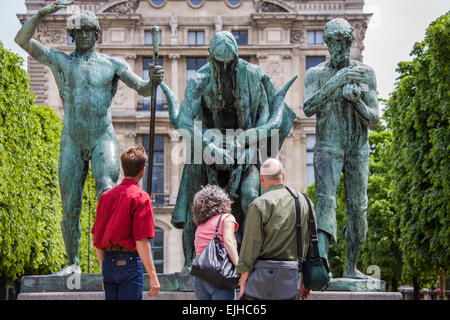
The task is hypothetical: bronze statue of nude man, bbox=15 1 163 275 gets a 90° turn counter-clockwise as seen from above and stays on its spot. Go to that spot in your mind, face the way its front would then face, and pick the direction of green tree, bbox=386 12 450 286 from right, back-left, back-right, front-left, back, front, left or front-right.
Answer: front-left

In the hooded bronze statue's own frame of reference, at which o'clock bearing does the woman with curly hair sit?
The woman with curly hair is roughly at 12 o'clock from the hooded bronze statue.

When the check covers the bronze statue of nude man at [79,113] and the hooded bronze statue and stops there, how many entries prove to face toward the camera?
2

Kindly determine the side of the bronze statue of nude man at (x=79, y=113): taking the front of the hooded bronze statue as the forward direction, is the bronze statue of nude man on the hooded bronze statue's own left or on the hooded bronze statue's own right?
on the hooded bronze statue's own right

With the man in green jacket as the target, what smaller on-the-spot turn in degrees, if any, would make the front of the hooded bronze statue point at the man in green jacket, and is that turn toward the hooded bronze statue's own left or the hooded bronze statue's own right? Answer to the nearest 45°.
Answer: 0° — it already faces them

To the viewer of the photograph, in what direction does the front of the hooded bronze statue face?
facing the viewer

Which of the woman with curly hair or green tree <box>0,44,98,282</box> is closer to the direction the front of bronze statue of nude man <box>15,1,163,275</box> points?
the woman with curly hair

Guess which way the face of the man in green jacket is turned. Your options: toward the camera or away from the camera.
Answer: away from the camera

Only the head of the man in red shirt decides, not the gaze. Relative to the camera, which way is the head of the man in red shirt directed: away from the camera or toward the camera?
away from the camera

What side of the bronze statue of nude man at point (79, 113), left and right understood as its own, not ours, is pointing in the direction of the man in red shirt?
front

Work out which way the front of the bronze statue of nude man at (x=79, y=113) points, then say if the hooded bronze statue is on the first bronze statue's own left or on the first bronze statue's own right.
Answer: on the first bronze statue's own left
